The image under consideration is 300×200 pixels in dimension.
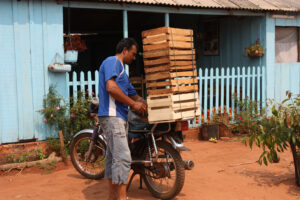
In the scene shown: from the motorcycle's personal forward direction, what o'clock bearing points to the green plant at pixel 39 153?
The green plant is roughly at 12 o'clock from the motorcycle.

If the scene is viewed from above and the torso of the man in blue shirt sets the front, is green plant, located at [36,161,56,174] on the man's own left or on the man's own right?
on the man's own left

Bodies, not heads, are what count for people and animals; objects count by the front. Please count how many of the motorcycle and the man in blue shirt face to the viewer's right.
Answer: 1

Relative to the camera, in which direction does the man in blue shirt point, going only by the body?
to the viewer's right

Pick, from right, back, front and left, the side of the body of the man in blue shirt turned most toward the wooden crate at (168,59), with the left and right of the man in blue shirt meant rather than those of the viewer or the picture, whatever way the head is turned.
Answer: front

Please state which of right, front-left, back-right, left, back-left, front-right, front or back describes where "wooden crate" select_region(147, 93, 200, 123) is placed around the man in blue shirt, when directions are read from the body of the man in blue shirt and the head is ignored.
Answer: front

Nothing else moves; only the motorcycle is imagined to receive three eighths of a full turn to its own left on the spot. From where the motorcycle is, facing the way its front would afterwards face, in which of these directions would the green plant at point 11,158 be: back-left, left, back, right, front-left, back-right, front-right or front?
back-right

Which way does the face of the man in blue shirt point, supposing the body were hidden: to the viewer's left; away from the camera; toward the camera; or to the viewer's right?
to the viewer's right

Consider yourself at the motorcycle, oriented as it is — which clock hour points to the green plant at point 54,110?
The green plant is roughly at 12 o'clock from the motorcycle.

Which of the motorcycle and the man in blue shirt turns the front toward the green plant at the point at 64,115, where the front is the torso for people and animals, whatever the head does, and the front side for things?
the motorcycle
